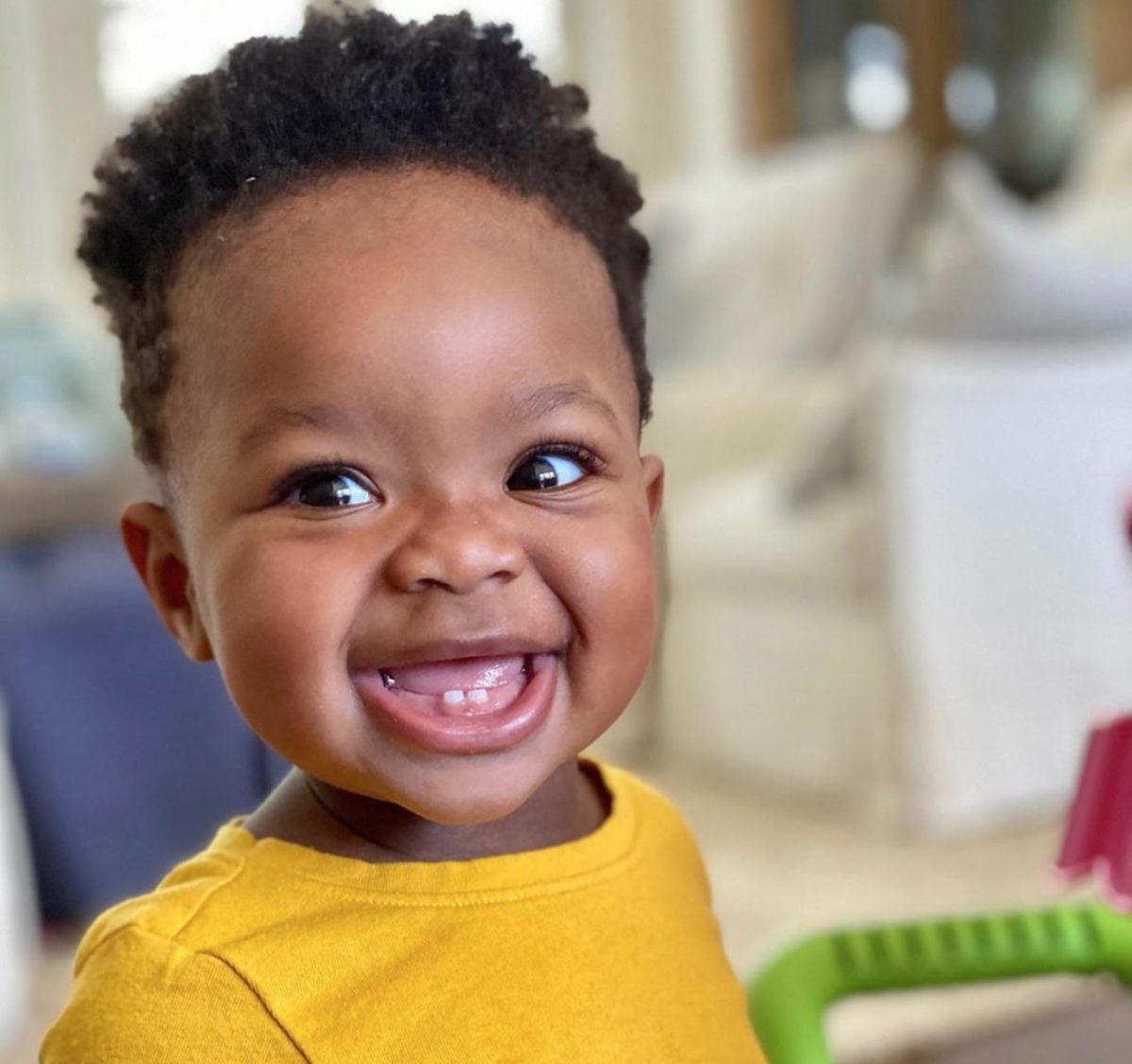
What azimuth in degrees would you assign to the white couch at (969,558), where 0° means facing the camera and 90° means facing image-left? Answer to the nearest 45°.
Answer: approximately 45°

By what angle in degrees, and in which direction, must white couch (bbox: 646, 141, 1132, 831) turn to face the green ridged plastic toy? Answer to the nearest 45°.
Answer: approximately 45° to its left
